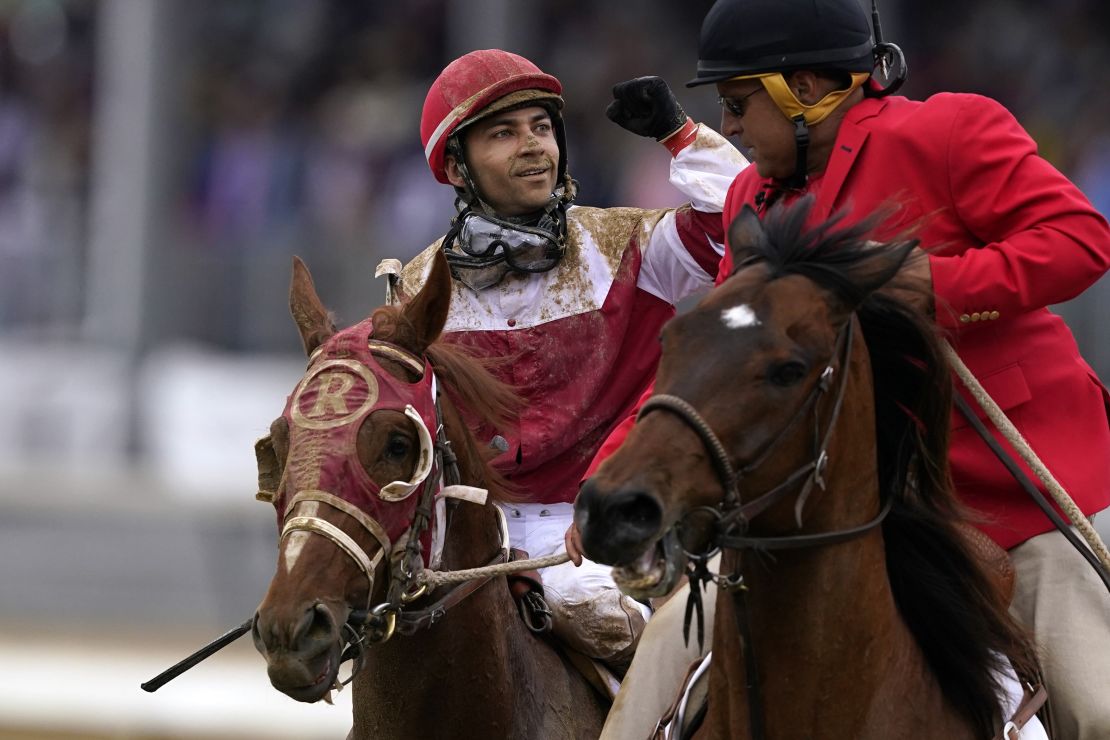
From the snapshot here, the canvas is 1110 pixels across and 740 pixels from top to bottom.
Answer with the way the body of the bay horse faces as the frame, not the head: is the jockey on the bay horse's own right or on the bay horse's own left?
on the bay horse's own right

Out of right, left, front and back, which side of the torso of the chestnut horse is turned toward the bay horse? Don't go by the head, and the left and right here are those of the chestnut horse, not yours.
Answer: left

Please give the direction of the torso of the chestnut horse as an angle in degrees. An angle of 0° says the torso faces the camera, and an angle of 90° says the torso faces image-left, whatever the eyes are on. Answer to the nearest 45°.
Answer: approximately 45°

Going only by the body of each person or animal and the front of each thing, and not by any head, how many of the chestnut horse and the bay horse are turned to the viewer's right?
0

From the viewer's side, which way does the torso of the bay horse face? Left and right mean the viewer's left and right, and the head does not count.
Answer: facing the viewer and to the left of the viewer

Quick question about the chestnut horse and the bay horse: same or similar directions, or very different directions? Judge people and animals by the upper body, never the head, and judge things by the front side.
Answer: same or similar directions
